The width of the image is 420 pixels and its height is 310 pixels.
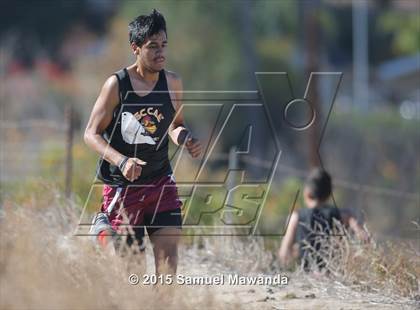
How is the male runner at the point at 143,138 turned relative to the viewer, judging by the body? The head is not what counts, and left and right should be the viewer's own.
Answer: facing the viewer and to the right of the viewer

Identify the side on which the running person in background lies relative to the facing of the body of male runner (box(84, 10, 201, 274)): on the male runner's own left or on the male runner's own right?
on the male runner's own left
